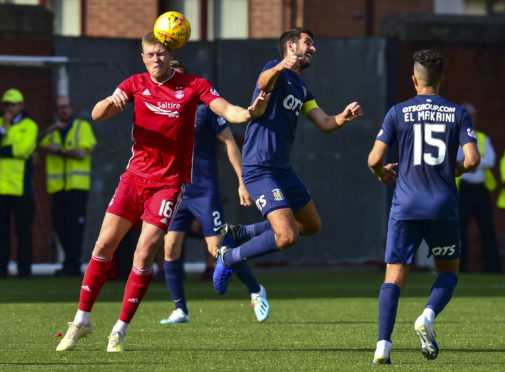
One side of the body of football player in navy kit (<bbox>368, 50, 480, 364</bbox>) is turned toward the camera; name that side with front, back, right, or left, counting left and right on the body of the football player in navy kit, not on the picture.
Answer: back

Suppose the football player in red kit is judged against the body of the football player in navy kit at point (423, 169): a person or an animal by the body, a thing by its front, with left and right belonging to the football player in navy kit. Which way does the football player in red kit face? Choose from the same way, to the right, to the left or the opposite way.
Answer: the opposite way

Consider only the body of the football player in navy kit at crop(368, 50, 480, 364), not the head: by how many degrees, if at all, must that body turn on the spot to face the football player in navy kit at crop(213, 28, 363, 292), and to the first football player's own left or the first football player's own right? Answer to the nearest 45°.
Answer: approximately 45° to the first football player's own left

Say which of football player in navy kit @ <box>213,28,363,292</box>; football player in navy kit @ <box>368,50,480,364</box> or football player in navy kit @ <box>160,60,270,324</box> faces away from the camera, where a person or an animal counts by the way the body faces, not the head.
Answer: football player in navy kit @ <box>368,50,480,364</box>

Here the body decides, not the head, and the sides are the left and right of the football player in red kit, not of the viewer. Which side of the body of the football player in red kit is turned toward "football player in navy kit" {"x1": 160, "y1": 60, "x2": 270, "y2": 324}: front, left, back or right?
back

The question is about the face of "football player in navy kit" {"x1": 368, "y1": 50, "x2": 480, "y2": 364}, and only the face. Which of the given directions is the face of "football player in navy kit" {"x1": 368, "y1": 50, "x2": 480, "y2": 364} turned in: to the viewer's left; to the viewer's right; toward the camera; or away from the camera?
away from the camera

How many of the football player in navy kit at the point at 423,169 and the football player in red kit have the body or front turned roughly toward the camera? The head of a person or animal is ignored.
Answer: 1
